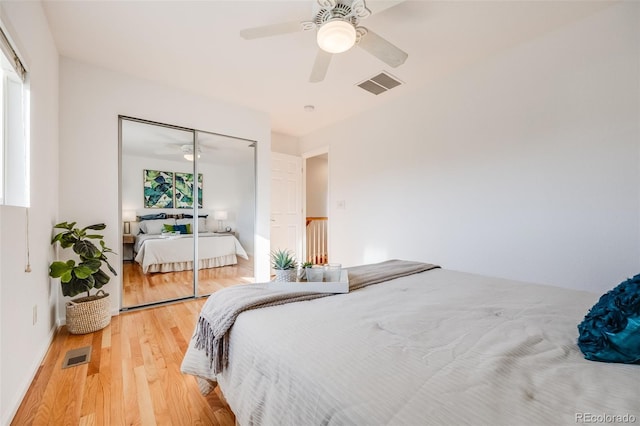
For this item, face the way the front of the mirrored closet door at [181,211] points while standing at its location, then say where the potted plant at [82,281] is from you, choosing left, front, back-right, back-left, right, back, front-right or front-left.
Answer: right

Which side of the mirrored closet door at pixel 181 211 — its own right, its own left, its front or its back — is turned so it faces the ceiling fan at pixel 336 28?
front

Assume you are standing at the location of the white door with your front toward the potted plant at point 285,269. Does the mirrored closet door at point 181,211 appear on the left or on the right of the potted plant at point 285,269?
right

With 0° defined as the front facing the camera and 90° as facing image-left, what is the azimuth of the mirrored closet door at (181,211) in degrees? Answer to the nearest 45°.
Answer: approximately 315°

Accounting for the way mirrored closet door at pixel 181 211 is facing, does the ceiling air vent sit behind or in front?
in front

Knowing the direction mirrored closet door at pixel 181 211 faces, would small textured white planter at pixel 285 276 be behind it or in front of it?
in front

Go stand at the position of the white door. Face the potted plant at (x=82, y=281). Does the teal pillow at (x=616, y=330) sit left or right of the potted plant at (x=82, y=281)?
left

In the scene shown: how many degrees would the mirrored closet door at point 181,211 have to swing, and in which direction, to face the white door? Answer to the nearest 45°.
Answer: approximately 90° to its left

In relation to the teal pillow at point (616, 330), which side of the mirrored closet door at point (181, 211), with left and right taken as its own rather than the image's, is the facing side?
front

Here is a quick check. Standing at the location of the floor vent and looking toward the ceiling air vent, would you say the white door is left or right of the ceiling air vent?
left

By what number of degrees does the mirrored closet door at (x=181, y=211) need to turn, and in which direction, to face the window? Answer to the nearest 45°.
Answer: approximately 90° to its right
